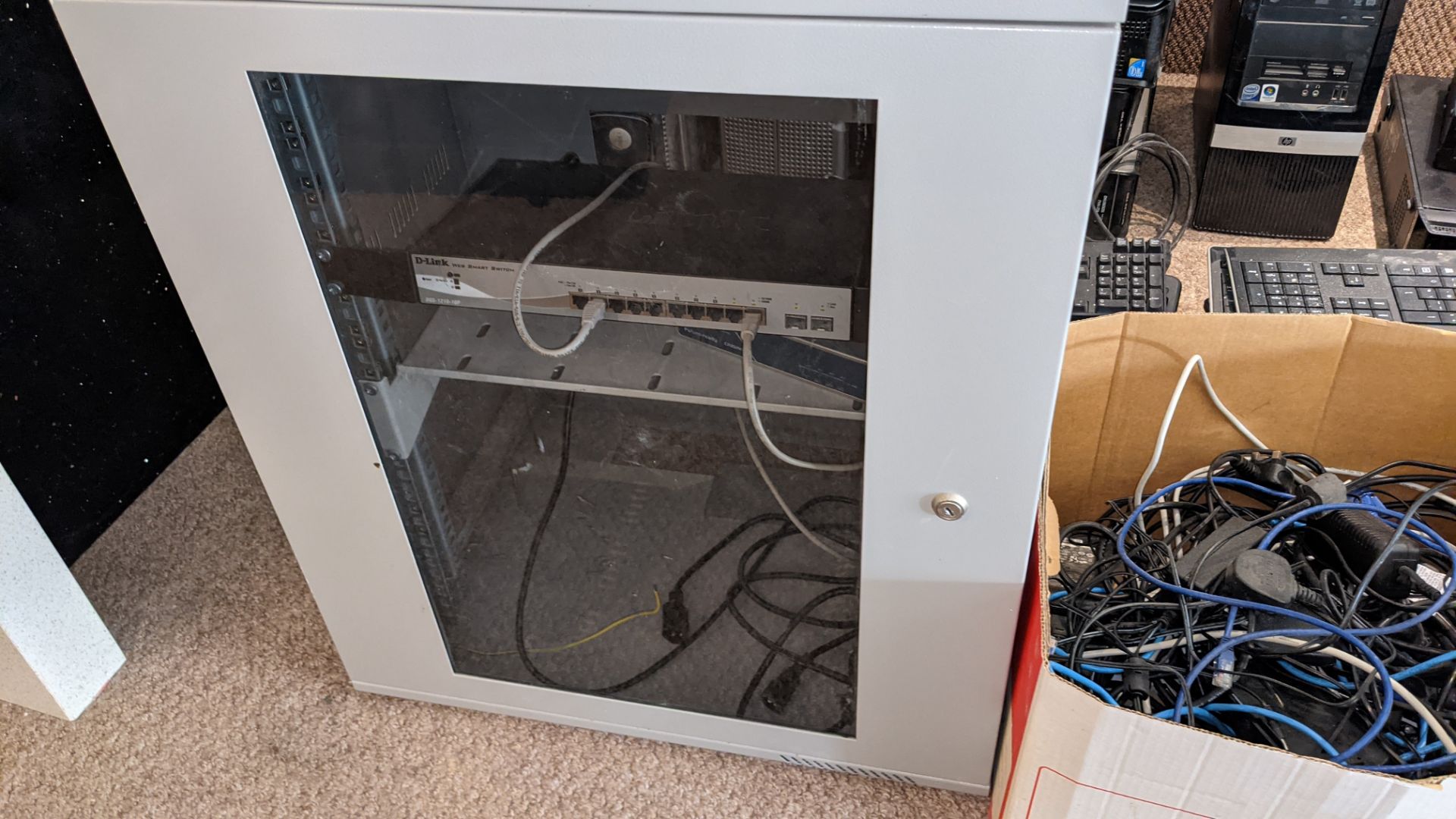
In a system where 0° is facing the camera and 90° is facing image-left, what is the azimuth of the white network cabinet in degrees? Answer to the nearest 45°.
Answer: approximately 0°

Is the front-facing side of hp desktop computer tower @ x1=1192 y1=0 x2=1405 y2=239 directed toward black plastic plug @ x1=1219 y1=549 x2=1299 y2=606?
yes

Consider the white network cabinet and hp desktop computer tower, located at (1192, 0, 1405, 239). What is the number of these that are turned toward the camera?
2
